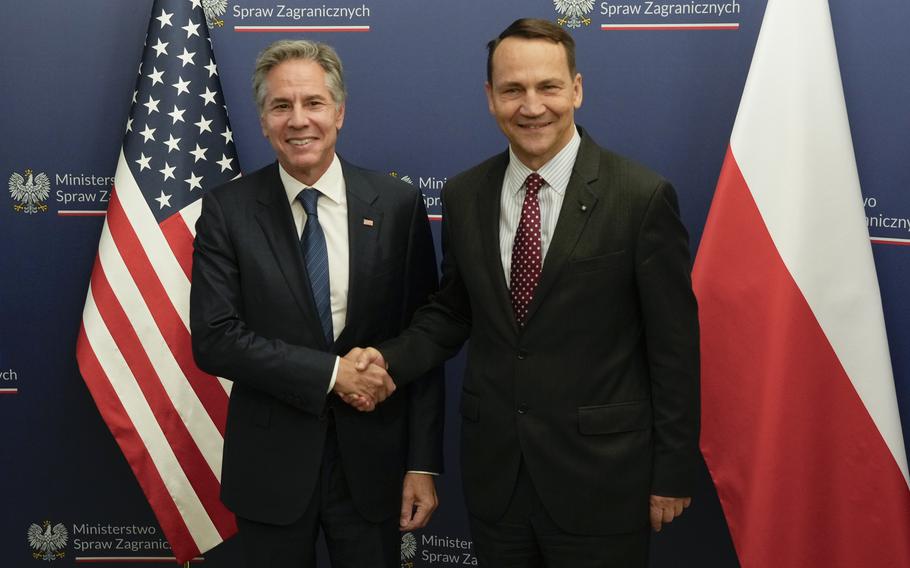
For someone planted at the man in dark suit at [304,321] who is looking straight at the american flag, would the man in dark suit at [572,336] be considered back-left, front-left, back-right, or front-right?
back-right

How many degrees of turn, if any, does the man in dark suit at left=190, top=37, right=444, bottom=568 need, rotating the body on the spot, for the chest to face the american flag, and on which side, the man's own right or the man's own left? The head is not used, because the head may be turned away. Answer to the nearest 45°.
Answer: approximately 135° to the man's own right

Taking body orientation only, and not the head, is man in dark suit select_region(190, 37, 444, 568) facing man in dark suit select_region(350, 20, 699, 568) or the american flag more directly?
the man in dark suit

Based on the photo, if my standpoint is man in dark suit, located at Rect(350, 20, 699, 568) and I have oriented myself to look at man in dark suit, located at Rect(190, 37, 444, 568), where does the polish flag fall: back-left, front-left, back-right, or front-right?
back-right

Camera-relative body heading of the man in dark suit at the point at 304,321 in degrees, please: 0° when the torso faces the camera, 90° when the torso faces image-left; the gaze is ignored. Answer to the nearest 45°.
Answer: approximately 0°

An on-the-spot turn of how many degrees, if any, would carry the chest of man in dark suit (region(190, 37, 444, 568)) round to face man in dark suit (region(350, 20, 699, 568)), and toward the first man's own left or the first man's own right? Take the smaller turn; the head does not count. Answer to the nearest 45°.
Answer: approximately 90° to the first man's own left

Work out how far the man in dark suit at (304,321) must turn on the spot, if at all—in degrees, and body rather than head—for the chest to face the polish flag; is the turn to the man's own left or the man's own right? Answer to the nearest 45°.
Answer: approximately 90° to the man's own left
